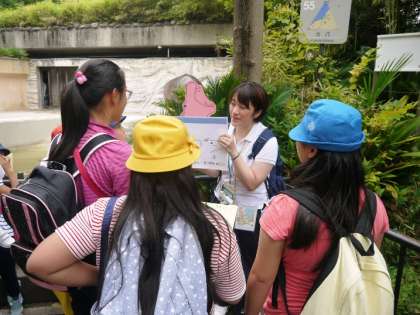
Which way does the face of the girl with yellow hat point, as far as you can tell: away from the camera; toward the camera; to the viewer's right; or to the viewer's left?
away from the camera

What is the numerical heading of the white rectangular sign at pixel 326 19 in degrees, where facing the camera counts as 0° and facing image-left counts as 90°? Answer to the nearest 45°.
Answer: approximately 0°

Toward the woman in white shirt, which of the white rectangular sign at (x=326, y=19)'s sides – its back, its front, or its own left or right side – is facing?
front

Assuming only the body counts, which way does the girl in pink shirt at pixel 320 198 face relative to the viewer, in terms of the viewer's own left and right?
facing away from the viewer and to the left of the viewer

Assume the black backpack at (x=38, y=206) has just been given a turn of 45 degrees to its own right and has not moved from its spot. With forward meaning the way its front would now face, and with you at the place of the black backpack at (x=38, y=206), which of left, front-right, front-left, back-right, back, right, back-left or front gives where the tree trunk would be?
back-right

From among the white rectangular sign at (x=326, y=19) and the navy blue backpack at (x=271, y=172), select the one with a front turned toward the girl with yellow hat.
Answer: the white rectangular sign

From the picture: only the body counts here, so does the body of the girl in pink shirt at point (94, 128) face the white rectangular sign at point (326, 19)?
yes

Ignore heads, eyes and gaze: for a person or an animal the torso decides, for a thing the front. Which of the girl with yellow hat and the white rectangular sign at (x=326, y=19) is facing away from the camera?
the girl with yellow hat

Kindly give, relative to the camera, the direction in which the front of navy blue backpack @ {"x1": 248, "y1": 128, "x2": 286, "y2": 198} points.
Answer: facing away from the viewer and to the right of the viewer

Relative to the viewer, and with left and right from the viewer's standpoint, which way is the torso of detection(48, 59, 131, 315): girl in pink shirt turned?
facing away from the viewer and to the right of the viewer
